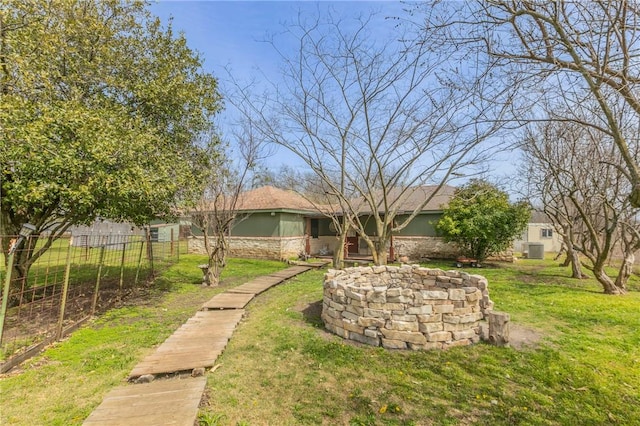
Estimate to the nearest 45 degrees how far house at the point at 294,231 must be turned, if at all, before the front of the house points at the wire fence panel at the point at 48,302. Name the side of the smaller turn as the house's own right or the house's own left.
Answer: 0° — it already faces it

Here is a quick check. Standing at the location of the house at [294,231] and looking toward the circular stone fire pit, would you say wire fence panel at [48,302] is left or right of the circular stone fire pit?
right

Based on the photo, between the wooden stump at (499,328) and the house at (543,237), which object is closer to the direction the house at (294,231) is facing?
the wooden stump

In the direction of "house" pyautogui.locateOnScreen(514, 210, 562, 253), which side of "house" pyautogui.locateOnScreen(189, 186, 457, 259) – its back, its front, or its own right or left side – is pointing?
left

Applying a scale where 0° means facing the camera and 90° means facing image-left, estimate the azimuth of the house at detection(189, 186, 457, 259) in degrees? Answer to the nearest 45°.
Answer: approximately 0°

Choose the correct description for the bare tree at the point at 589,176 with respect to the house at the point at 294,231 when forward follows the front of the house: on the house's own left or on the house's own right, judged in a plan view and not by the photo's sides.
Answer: on the house's own left

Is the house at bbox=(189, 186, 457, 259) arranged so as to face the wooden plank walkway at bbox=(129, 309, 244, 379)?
yes

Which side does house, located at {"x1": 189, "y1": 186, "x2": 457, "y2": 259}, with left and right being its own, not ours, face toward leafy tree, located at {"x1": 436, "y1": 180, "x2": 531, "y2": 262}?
left

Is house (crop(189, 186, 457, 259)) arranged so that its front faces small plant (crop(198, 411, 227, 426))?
yes

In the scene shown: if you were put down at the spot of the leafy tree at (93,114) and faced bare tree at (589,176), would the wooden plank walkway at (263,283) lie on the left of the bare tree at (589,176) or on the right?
left

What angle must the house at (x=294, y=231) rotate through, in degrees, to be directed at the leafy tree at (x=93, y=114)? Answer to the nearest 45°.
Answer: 0° — it already faces it
